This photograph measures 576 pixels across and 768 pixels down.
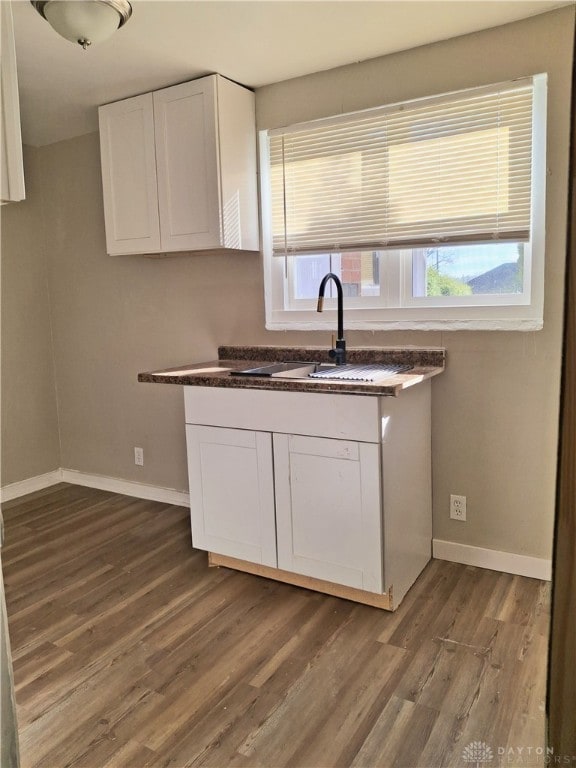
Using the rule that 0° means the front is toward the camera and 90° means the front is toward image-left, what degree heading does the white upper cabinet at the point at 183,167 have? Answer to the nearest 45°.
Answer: approximately 45°

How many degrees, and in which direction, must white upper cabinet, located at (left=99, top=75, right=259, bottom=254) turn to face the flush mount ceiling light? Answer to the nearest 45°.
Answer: approximately 45° to its left
